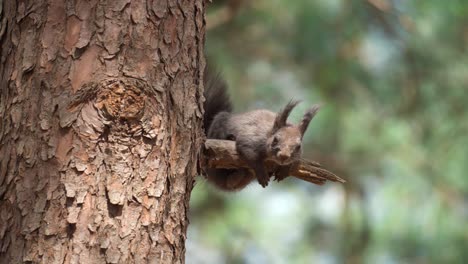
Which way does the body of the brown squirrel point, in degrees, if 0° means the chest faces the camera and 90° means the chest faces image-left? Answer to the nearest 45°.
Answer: approximately 315°
